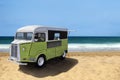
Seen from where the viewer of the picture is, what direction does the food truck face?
facing the viewer and to the left of the viewer
